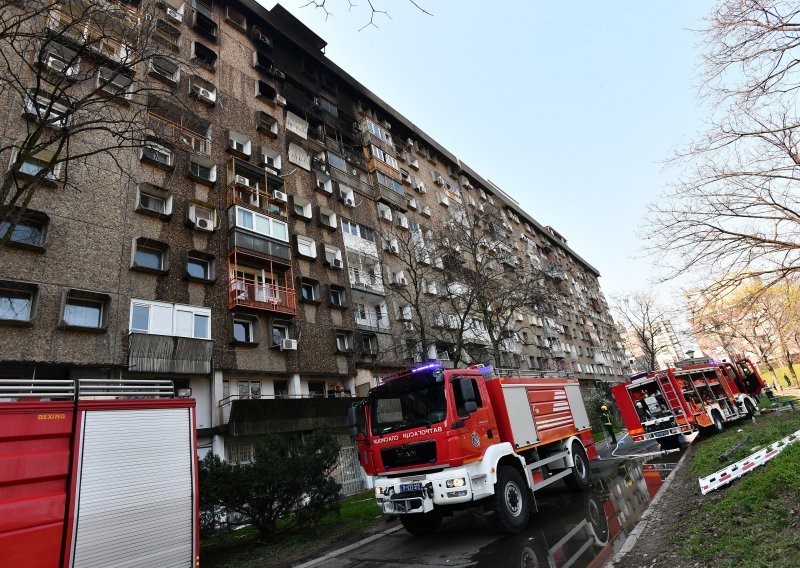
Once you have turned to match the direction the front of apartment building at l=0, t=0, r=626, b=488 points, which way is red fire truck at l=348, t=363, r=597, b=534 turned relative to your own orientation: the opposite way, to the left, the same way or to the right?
to the right

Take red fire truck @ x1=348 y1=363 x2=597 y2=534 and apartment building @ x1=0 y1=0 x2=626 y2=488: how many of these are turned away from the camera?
0

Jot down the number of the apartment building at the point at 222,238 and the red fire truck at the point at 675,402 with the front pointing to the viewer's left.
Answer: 0

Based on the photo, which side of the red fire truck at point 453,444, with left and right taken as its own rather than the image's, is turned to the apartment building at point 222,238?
right

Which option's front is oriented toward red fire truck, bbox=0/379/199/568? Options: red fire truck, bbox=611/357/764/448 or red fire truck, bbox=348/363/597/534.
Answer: red fire truck, bbox=348/363/597/534

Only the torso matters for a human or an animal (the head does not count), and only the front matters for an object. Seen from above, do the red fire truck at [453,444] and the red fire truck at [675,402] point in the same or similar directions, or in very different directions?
very different directions

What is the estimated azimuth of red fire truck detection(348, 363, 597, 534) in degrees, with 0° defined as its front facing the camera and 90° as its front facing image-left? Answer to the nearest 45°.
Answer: approximately 45°

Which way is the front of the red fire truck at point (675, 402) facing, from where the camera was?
facing away from the viewer and to the right of the viewer

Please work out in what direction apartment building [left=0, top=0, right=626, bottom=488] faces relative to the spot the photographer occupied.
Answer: facing the viewer and to the right of the viewer

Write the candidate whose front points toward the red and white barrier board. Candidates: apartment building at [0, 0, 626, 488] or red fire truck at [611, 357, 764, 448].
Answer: the apartment building

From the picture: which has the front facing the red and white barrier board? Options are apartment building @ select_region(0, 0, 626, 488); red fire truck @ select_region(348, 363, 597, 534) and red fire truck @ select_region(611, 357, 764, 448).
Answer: the apartment building

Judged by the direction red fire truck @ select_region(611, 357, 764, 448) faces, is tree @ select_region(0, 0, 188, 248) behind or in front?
behind

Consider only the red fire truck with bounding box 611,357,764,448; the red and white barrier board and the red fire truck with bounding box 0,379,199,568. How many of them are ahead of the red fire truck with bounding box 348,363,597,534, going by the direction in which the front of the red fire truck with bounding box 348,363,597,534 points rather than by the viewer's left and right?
1
